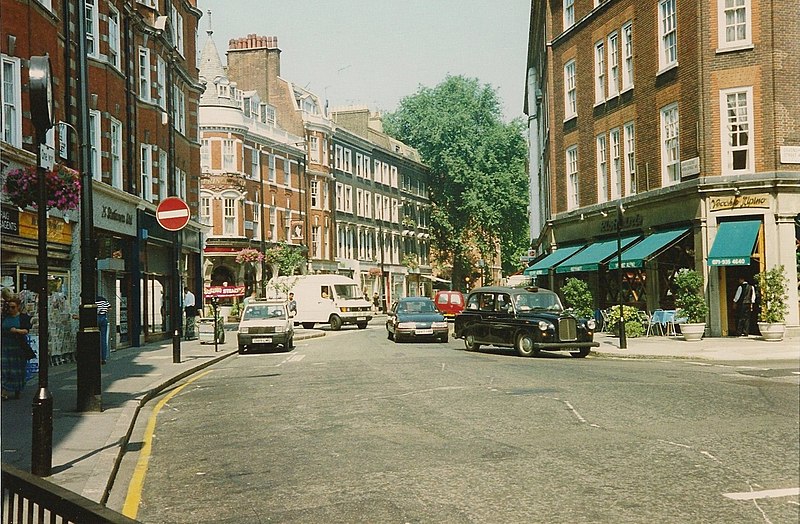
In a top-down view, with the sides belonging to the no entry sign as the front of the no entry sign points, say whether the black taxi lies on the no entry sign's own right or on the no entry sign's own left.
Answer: on the no entry sign's own left

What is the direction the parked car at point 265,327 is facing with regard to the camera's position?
facing the viewer

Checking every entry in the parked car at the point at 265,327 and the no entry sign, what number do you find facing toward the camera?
2

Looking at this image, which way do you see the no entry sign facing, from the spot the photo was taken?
facing the viewer

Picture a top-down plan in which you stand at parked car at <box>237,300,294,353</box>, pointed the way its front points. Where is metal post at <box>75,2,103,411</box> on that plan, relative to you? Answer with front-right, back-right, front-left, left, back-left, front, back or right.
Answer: front

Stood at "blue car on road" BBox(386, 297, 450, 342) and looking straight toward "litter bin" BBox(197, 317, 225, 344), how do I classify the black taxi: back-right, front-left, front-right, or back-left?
back-left

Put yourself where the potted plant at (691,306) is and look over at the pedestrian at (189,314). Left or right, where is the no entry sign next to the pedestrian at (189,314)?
left

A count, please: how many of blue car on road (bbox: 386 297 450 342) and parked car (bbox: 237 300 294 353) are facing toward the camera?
2

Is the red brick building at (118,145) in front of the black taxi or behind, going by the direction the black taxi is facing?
behind

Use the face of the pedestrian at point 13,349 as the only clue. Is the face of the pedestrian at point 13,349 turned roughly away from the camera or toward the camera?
toward the camera

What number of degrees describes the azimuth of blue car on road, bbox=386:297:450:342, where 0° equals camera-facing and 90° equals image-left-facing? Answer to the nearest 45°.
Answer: approximately 0°
